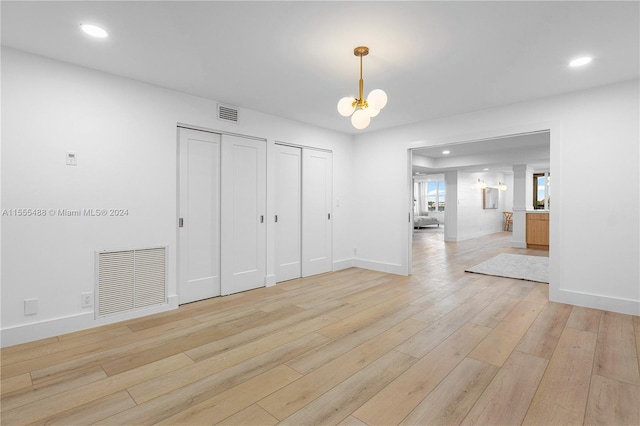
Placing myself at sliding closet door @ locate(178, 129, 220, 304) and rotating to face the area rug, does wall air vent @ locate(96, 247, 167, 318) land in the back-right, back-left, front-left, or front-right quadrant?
back-right

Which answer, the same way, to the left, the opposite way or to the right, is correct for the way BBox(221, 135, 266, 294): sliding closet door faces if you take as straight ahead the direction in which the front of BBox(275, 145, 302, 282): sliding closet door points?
the same way

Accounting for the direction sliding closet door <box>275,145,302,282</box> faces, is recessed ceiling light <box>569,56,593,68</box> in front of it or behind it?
in front

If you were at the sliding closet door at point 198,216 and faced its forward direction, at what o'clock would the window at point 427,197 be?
The window is roughly at 9 o'clock from the sliding closet door.

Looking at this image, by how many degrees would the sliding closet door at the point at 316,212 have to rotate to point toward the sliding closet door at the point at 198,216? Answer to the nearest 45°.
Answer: approximately 90° to its right

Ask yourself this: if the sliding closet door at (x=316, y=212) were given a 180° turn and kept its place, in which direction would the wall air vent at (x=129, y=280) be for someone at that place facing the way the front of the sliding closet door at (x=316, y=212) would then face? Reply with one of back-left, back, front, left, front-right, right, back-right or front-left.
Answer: left

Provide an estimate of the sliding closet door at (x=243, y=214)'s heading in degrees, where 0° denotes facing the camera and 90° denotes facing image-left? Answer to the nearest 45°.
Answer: approximately 315°

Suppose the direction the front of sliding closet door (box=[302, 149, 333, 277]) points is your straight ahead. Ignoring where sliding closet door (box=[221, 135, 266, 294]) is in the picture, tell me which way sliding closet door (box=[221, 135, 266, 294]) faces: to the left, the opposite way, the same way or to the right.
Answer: the same way

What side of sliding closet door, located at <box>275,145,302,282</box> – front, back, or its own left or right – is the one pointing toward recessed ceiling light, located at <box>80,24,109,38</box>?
right

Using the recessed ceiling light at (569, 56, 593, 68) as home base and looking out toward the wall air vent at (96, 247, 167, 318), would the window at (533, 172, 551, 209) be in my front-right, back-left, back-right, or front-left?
back-right

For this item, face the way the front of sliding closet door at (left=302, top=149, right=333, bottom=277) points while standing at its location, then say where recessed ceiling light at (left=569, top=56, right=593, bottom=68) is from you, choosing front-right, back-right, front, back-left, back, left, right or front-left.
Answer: front

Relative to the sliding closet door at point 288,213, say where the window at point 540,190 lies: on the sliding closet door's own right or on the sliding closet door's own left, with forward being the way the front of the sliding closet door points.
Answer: on the sliding closet door's own left

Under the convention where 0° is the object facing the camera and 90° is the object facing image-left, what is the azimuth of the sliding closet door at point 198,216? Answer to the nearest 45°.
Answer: approximately 315°

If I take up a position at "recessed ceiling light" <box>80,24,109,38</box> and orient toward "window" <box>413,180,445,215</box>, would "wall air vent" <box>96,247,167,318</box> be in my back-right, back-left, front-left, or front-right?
front-left

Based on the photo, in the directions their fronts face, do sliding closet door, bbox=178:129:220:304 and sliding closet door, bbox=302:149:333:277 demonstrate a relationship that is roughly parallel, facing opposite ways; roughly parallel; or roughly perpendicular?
roughly parallel

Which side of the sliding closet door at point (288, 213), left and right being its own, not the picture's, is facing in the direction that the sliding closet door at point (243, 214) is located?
right

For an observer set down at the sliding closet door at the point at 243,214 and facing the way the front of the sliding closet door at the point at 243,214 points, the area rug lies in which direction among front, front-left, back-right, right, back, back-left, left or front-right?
front-left

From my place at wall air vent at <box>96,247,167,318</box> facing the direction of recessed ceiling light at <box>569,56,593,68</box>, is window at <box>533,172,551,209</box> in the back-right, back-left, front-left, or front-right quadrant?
front-left

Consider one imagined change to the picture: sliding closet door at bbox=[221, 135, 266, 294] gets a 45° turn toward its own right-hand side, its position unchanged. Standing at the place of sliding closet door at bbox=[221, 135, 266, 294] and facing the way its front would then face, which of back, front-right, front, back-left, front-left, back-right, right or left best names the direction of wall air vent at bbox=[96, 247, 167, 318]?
front-right
